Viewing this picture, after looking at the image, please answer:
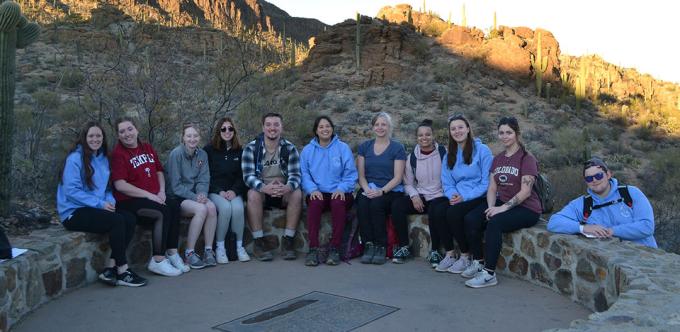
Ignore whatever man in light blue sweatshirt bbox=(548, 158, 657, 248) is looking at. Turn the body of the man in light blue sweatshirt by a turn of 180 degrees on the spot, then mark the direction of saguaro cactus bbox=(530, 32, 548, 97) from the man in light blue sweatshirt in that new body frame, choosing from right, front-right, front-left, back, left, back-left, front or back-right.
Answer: front-left

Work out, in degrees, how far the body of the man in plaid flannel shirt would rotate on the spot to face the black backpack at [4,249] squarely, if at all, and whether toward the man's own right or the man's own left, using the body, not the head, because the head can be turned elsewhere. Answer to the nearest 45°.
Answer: approximately 45° to the man's own right

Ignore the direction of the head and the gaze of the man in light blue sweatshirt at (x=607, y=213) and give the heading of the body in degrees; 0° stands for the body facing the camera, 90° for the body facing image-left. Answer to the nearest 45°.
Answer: approximately 45°

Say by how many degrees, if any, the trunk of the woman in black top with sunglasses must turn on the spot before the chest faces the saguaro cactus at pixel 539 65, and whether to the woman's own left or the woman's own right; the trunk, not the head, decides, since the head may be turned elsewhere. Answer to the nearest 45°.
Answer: approximately 135° to the woman's own left

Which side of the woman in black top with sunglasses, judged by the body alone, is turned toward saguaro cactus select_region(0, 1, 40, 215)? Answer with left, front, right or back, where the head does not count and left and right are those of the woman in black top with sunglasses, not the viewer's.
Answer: right

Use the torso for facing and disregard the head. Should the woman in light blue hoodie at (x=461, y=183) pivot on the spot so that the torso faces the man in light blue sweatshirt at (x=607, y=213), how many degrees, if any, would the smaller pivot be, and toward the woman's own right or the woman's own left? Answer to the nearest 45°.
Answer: approximately 90° to the woman's own left

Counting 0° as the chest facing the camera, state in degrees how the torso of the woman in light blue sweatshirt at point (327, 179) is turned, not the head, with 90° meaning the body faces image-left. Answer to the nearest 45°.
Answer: approximately 0°
